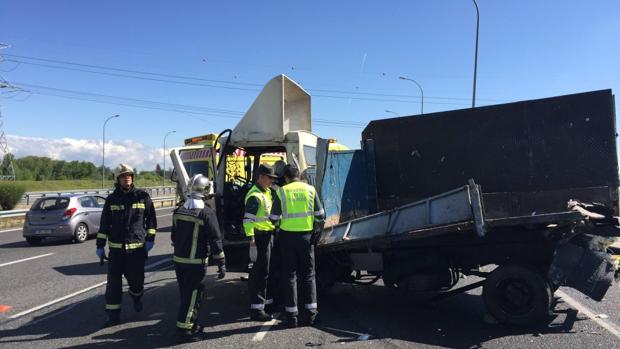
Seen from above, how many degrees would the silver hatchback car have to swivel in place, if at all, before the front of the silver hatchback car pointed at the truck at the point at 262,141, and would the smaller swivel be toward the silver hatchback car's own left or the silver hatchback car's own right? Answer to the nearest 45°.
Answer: approximately 135° to the silver hatchback car's own right

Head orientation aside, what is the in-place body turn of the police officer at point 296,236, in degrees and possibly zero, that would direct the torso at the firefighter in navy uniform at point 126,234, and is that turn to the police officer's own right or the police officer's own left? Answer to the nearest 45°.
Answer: approximately 90° to the police officer's own left

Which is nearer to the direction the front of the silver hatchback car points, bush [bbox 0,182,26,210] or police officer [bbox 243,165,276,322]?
the bush

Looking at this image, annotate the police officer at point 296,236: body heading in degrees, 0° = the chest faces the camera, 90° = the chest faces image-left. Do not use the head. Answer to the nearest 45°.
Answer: approximately 180°

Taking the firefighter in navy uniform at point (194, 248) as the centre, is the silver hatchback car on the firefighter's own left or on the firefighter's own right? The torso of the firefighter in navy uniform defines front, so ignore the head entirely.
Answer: on the firefighter's own left
